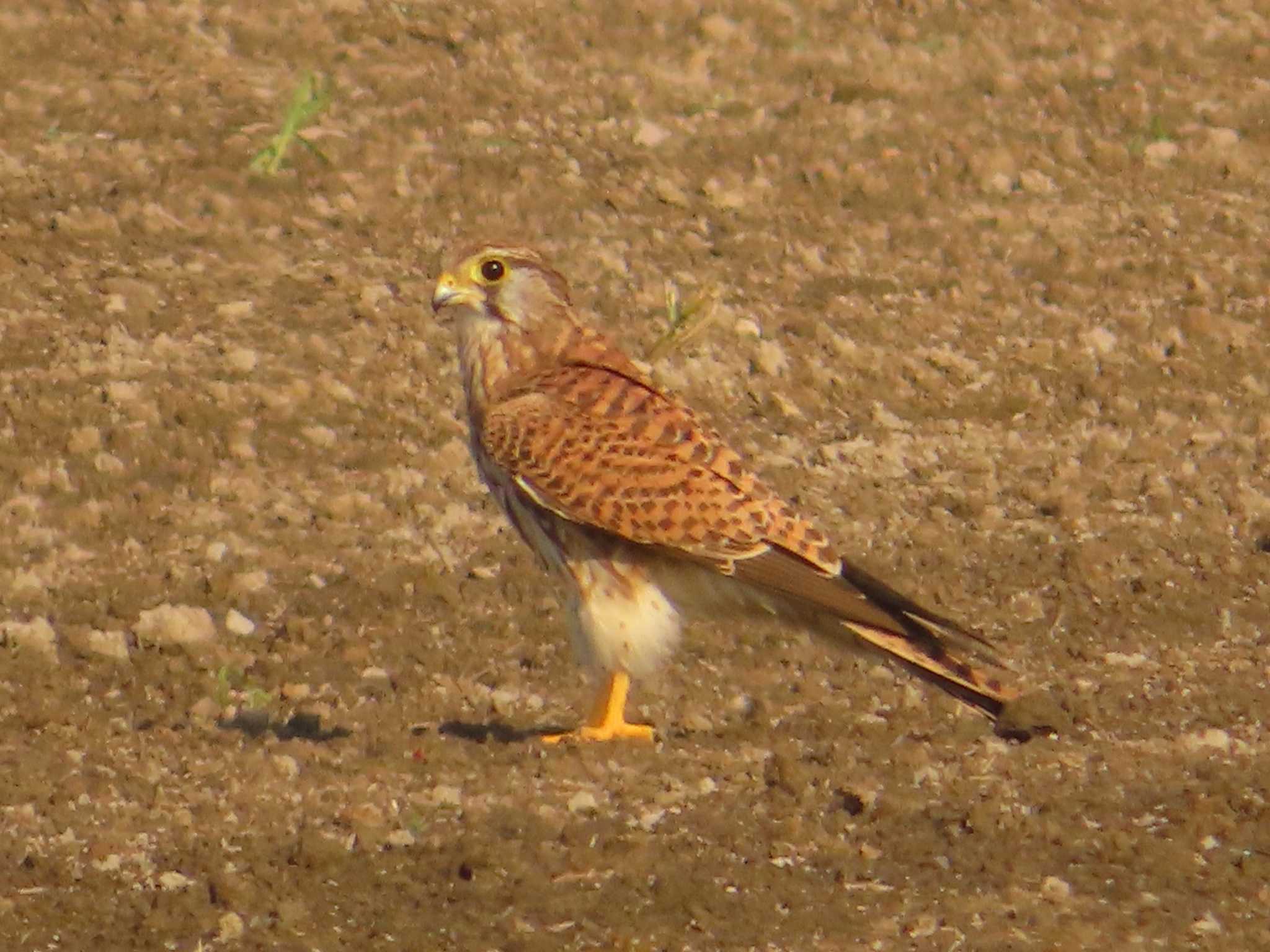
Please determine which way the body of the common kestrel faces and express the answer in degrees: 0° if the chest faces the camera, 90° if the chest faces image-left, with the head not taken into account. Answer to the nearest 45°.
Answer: approximately 90°
